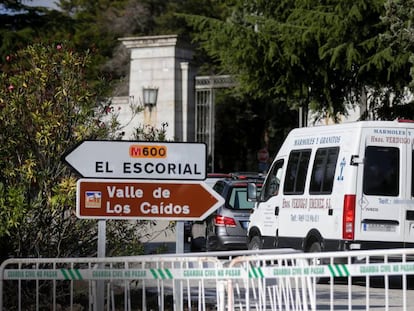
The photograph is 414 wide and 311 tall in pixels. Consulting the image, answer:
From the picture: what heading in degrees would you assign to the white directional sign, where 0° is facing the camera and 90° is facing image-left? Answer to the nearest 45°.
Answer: approximately 0°

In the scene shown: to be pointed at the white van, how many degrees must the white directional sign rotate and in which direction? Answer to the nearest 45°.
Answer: approximately 135° to its left

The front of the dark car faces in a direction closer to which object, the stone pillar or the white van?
the stone pillar

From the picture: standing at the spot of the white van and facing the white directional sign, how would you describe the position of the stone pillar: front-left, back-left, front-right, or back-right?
back-right

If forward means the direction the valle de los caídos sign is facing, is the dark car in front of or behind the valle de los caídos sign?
behind

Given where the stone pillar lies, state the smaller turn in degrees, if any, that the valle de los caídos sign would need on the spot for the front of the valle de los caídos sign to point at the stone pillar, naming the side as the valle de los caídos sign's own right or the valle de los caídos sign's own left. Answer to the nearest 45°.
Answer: approximately 180°

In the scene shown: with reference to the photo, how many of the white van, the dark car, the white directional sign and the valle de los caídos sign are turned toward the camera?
2
